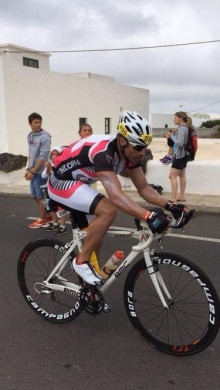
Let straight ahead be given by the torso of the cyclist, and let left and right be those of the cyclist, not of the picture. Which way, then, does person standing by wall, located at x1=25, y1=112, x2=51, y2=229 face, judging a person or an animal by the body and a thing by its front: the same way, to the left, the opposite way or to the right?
to the right

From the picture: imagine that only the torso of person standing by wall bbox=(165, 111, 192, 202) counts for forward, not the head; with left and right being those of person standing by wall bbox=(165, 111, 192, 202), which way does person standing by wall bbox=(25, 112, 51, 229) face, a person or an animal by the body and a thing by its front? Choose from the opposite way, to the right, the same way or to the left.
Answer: to the left

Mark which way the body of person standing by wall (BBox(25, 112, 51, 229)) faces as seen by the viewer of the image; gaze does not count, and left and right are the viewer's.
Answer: facing the viewer and to the left of the viewer

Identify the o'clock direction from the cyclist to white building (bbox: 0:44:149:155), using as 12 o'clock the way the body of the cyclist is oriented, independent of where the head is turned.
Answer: The white building is roughly at 7 o'clock from the cyclist.

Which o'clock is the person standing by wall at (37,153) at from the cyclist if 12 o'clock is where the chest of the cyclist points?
The person standing by wall is roughly at 7 o'clock from the cyclist.

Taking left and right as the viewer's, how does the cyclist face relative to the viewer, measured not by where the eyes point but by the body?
facing the viewer and to the right of the viewer

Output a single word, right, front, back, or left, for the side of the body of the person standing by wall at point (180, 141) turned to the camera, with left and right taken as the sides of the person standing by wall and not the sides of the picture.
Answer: left

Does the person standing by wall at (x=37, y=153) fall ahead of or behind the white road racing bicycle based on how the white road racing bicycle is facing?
behind

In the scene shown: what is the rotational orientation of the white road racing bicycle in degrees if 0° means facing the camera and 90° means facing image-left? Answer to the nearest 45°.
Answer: approximately 315°

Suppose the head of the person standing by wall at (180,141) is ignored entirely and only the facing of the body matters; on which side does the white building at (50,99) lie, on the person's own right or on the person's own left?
on the person's own right

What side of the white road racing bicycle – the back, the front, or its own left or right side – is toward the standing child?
back

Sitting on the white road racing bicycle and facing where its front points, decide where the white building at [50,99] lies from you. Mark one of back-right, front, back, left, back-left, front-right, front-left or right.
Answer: back-left

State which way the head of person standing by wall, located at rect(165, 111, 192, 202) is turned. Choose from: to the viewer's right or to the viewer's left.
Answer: to the viewer's left

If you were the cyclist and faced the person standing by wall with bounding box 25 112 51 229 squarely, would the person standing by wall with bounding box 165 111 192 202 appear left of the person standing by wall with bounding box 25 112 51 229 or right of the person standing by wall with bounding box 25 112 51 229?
right

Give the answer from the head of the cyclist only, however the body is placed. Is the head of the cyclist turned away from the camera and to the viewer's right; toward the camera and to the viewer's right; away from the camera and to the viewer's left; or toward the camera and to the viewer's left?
toward the camera and to the viewer's right

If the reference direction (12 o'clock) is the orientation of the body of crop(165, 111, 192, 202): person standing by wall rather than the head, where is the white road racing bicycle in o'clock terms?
The white road racing bicycle is roughly at 9 o'clock from the person standing by wall.
